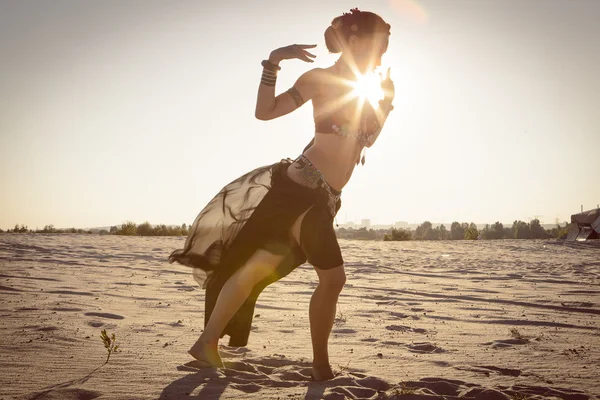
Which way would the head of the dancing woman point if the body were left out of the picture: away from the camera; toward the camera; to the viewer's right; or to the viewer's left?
to the viewer's right

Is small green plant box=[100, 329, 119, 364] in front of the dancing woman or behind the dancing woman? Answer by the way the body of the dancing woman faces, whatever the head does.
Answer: behind

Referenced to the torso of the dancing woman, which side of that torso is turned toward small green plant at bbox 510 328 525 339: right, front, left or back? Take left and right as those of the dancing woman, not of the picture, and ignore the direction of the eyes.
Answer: left

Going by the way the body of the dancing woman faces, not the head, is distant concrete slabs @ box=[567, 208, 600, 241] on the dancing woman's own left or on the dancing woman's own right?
on the dancing woman's own left

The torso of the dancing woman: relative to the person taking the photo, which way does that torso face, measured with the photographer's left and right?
facing the viewer and to the right of the viewer
